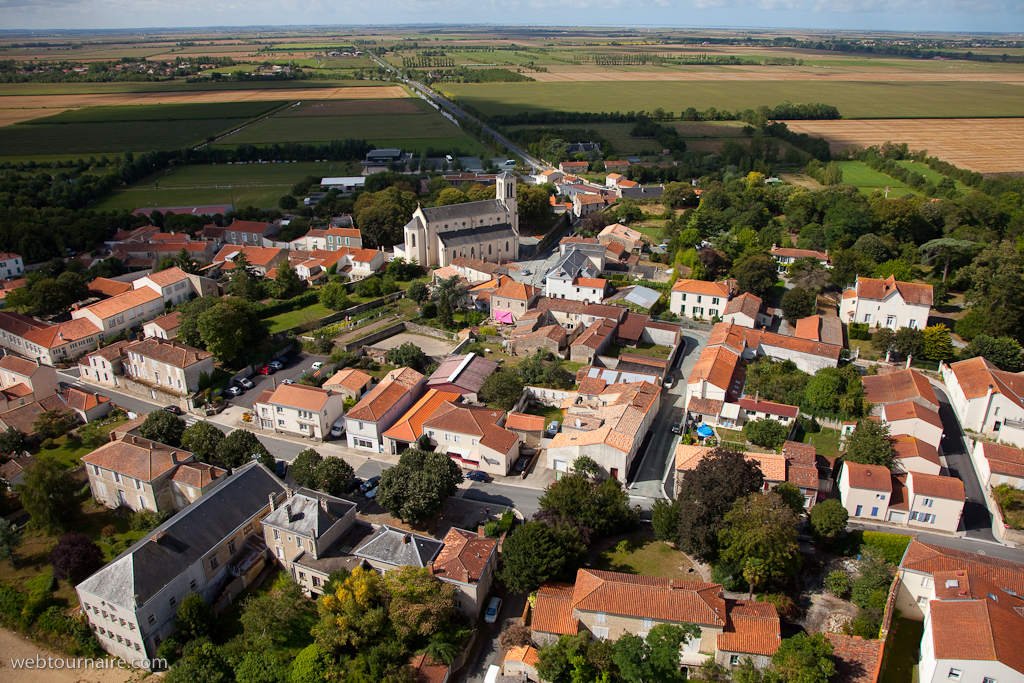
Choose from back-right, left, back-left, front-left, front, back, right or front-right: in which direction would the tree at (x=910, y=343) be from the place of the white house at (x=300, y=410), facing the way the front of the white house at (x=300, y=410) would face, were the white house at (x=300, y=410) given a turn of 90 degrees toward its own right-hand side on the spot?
back-right

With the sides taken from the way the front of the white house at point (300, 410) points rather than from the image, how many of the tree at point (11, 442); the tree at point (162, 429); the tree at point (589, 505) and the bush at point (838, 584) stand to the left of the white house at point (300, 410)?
2

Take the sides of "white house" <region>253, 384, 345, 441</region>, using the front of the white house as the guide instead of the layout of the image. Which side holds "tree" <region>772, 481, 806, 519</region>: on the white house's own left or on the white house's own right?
on the white house's own left

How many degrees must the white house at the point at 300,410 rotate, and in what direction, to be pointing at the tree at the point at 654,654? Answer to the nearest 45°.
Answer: approximately 90° to its left

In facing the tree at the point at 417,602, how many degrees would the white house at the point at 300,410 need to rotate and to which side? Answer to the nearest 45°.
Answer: approximately 45° to its left

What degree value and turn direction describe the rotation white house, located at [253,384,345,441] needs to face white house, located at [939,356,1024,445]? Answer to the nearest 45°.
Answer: approximately 135° to its left

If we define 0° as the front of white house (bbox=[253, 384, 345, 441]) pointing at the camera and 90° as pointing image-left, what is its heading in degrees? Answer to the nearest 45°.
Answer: approximately 45°

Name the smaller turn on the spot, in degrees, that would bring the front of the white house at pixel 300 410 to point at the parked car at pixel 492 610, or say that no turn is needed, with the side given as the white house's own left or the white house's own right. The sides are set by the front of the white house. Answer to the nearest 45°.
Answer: approximately 45° to the white house's own left

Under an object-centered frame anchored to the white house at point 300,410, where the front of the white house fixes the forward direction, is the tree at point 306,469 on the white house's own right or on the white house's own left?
on the white house's own left

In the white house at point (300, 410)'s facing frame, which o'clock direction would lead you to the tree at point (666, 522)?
The tree is roughly at 9 o'clock from the white house.

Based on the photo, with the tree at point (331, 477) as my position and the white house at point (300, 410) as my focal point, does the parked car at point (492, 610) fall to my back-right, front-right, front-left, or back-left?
back-right

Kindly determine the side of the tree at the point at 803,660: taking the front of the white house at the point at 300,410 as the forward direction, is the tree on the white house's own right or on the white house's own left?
on the white house's own left

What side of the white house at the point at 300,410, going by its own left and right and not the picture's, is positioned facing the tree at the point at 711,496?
left

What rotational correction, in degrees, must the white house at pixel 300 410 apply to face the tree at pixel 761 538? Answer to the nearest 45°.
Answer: approximately 90° to its left

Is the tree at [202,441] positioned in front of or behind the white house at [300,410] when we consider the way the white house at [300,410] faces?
in front

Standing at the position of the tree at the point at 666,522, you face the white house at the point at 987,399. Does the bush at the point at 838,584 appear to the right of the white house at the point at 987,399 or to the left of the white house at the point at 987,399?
right

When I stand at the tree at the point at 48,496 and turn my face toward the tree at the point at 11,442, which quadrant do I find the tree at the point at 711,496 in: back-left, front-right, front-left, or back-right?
back-right

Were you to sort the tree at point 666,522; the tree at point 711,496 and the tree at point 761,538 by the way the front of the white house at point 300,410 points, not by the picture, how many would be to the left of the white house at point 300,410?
3
